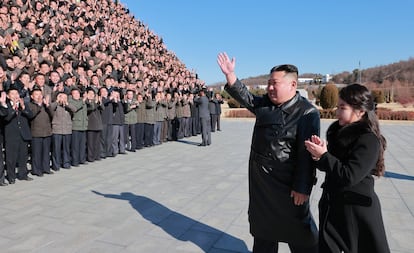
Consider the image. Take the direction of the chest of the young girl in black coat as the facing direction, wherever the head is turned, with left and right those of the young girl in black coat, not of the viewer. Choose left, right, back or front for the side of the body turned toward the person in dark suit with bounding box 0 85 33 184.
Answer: front

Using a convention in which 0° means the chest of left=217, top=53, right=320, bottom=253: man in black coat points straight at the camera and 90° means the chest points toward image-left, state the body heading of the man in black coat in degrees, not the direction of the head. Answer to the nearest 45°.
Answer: approximately 45°

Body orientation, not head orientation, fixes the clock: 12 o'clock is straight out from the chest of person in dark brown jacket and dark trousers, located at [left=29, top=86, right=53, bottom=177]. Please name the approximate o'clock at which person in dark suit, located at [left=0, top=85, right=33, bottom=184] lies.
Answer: person in dark suit, located at [left=0, top=85, right=33, bottom=184] is roughly at 3 o'clock from person in dark brown jacket and dark trousers, located at [left=29, top=86, right=53, bottom=177].

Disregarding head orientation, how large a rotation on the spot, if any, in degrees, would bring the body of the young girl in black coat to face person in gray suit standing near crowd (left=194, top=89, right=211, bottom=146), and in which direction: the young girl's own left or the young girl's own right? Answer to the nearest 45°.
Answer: approximately 45° to the young girl's own right

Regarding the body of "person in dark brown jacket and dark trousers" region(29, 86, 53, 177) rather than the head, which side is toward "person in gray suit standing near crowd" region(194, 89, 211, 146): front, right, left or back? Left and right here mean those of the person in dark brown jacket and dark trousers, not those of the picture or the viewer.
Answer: left

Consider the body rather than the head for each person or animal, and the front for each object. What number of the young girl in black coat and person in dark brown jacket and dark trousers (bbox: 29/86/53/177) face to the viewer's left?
1

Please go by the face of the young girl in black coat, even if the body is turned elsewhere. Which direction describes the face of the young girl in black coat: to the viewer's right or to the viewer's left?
to the viewer's left

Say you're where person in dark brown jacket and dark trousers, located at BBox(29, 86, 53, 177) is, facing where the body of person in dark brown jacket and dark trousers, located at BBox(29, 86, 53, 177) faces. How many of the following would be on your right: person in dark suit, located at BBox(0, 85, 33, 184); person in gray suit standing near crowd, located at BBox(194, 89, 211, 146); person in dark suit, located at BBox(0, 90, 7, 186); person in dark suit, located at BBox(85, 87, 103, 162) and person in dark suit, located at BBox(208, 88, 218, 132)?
2

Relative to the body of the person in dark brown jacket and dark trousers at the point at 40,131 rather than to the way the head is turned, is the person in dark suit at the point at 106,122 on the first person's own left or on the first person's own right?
on the first person's own left

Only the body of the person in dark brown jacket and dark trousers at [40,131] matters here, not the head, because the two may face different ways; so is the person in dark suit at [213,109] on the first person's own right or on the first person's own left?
on the first person's own left

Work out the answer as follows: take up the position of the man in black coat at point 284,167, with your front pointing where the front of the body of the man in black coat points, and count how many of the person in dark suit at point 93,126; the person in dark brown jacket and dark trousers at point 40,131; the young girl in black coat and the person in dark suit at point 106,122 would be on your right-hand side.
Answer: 3

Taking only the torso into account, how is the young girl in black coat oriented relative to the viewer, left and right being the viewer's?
facing to the left of the viewer

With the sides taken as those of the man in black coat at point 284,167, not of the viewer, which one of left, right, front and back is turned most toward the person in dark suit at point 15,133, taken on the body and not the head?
right

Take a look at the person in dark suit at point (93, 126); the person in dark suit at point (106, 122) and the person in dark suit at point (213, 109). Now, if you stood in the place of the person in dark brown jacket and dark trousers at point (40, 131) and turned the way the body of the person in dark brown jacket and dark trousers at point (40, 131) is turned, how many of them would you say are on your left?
3

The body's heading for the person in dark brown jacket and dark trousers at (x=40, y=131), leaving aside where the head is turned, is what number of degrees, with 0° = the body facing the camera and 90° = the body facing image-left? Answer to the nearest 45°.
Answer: approximately 315°

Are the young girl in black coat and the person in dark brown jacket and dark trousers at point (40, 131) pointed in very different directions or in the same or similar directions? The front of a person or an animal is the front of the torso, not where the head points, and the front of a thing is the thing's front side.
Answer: very different directions
